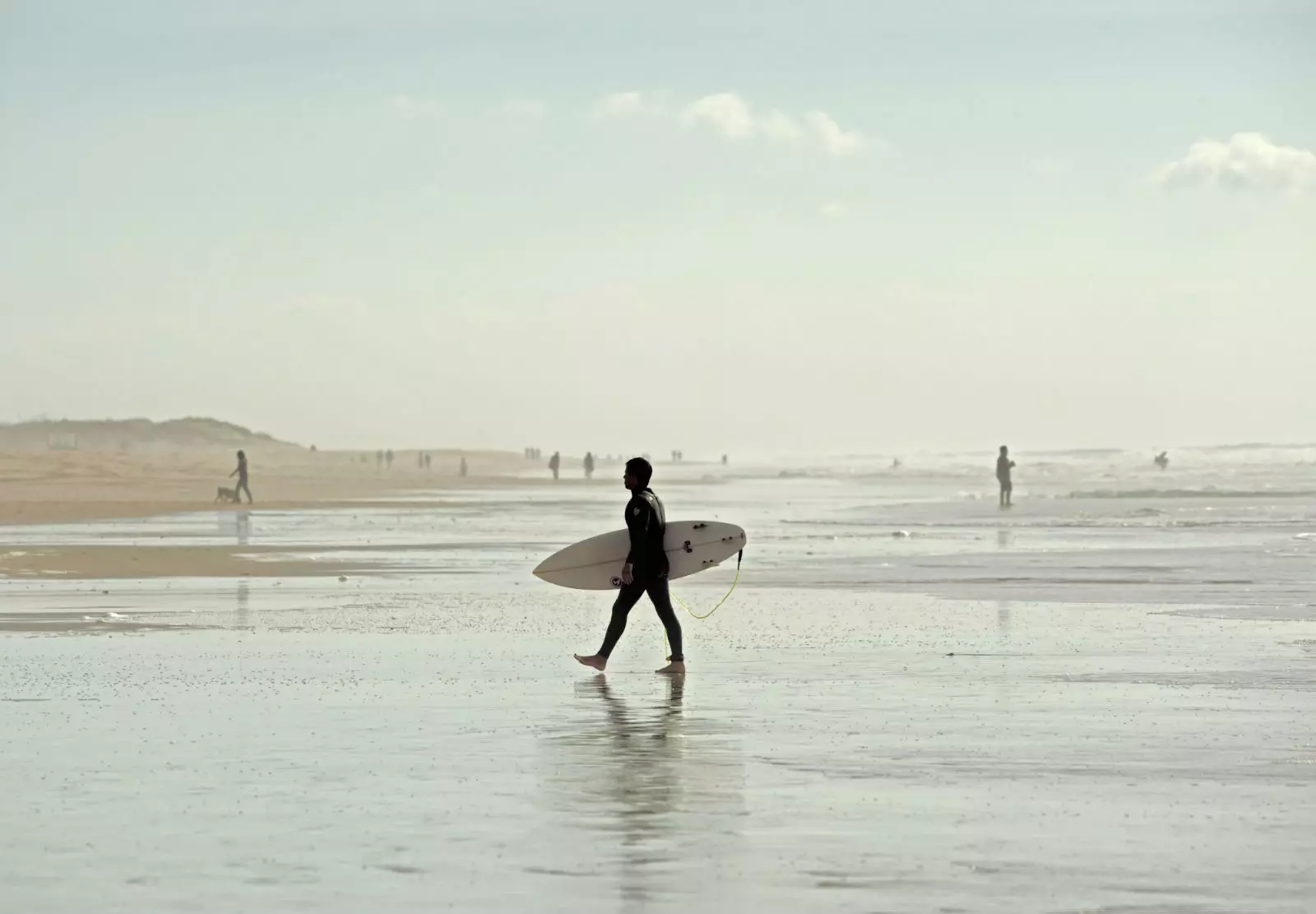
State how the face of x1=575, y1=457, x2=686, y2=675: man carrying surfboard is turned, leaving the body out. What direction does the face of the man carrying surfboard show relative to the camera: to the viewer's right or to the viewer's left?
to the viewer's left

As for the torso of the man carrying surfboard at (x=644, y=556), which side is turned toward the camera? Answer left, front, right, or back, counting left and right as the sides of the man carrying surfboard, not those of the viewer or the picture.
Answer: left
